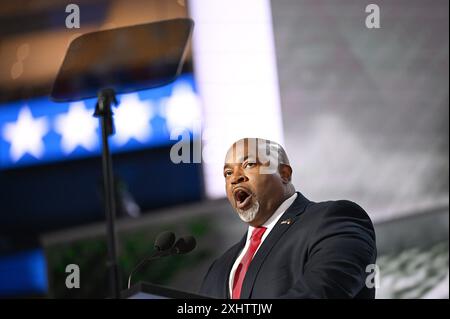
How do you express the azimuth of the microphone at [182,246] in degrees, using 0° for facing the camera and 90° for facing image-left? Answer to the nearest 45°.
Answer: approximately 270°

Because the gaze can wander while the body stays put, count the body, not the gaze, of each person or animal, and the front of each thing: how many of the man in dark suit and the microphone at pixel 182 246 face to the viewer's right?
1

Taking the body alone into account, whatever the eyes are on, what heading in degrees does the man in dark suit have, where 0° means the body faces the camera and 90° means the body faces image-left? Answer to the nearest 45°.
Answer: approximately 45°
